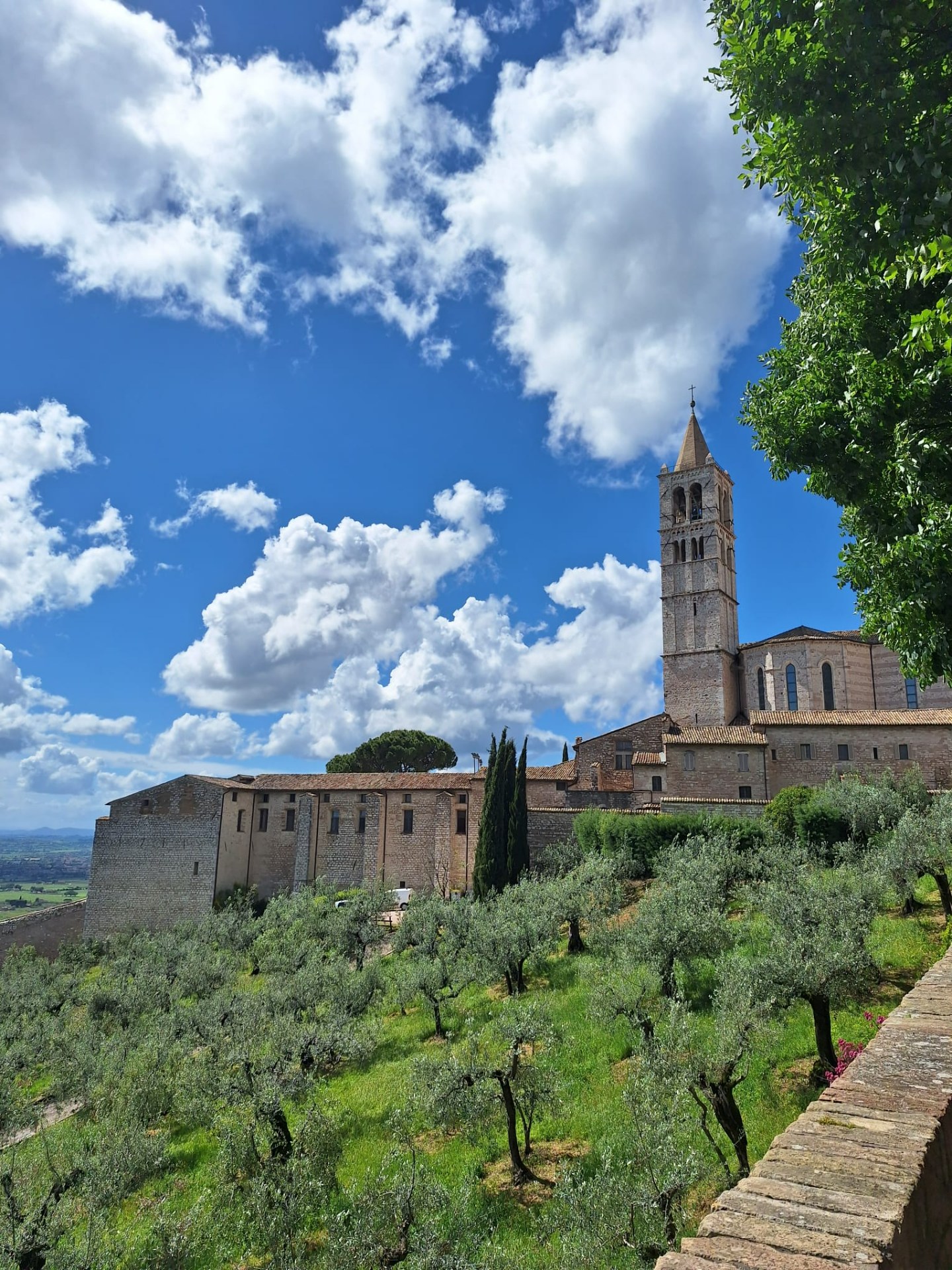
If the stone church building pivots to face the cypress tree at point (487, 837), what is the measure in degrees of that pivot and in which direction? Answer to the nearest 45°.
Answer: approximately 45° to its left
